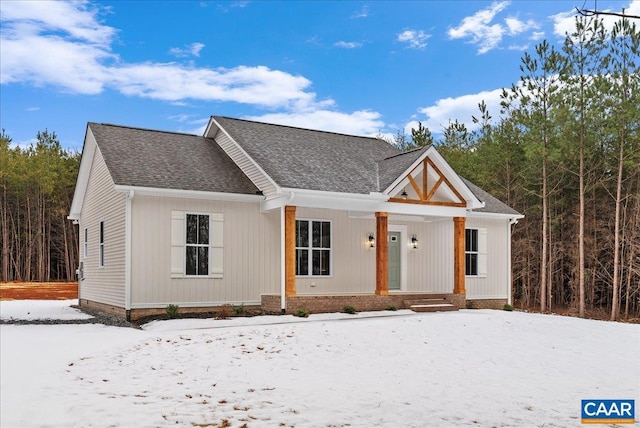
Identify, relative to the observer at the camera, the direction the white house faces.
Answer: facing the viewer and to the right of the viewer
